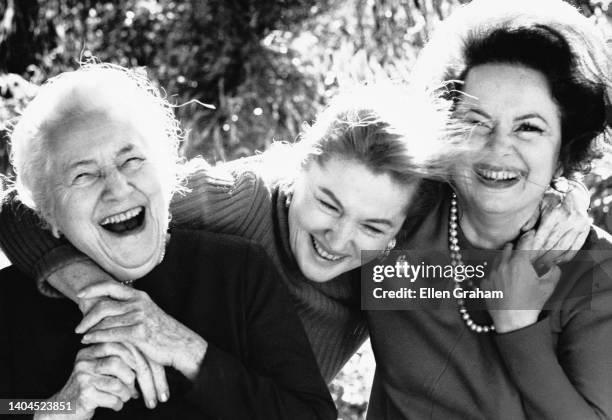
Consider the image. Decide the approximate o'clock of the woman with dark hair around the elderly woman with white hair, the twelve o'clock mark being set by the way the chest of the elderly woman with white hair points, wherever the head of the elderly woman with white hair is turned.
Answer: The woman with dark hair is roughly at 9 o'clock from the elderly woman with white hair.

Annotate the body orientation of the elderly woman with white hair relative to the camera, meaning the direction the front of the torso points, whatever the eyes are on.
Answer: toward the camera
